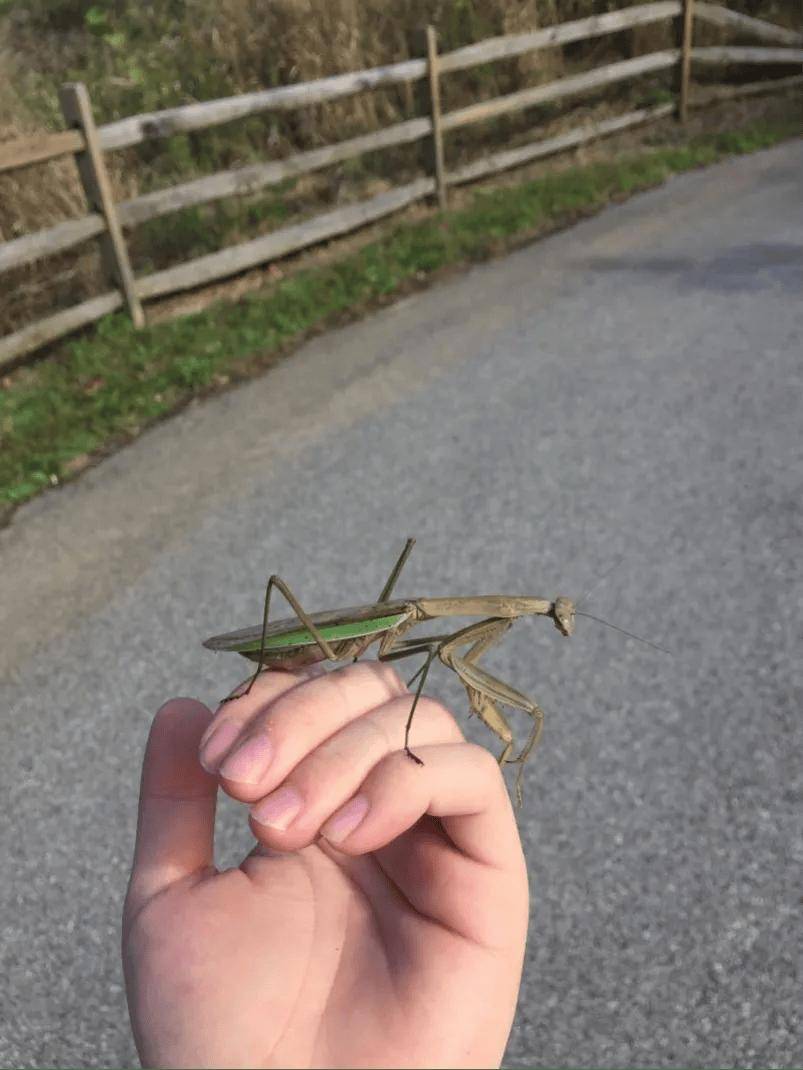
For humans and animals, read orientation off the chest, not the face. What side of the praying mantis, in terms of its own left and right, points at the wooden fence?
left

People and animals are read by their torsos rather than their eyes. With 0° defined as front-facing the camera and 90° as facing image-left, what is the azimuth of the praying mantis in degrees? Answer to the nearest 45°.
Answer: approximately 270°
